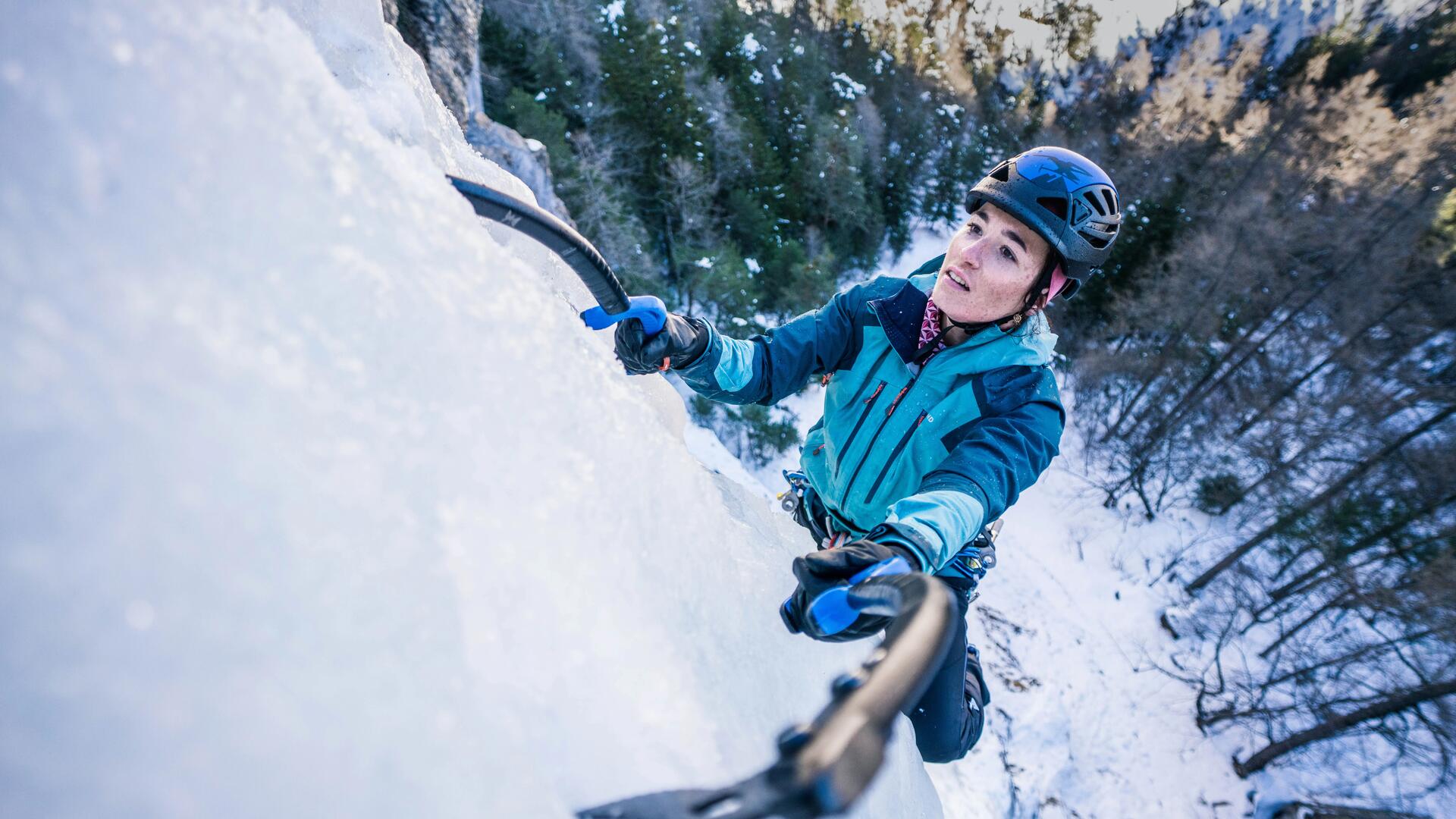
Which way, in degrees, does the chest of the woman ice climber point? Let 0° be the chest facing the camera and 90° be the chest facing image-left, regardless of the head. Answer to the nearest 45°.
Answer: approximately 45°
